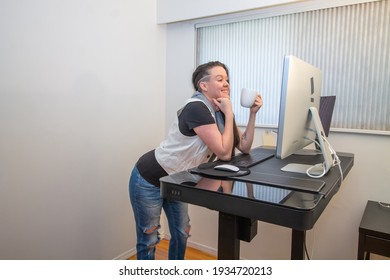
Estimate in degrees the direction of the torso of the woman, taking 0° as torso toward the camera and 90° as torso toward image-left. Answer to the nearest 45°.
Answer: approximately 270°

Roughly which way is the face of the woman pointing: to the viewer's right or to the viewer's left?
to the viewer's right

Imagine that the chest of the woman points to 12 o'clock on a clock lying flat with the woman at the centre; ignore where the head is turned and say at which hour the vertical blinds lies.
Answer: The vertical blinds is roughly at 11 o'clock from the woman.
